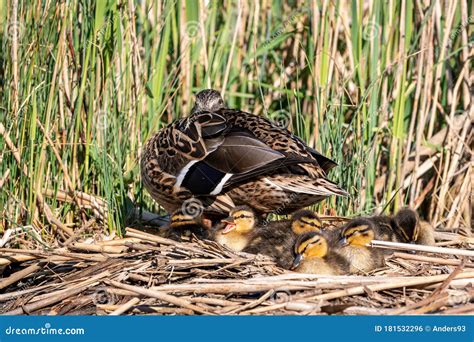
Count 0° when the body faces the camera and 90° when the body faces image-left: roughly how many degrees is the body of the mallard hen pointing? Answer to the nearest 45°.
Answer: approximately 90°

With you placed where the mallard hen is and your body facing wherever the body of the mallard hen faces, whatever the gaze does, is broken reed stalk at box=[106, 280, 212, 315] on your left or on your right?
on your left

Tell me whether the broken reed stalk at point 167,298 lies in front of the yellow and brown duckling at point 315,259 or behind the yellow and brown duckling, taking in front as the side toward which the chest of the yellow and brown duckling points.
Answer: in front
